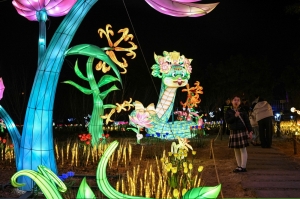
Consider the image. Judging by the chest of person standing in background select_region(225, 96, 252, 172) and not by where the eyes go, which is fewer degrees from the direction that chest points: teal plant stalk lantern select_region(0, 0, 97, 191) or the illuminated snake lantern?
the teal plant stalk lantern

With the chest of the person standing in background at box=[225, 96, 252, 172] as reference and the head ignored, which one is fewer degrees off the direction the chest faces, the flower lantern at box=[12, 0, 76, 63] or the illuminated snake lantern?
the flower lantern

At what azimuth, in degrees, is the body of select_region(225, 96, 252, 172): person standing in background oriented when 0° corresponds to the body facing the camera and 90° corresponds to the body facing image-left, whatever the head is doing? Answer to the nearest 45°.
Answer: approximately 45°

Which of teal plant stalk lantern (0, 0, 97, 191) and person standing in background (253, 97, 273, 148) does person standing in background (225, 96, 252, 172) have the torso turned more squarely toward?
the teal plant stalk lantern

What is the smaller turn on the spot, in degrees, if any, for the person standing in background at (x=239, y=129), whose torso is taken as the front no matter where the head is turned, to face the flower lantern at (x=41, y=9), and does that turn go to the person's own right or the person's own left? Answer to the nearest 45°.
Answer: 0° — they already face it

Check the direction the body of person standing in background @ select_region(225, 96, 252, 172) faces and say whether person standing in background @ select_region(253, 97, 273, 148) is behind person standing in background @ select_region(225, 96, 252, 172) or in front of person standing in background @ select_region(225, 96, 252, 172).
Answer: behind
